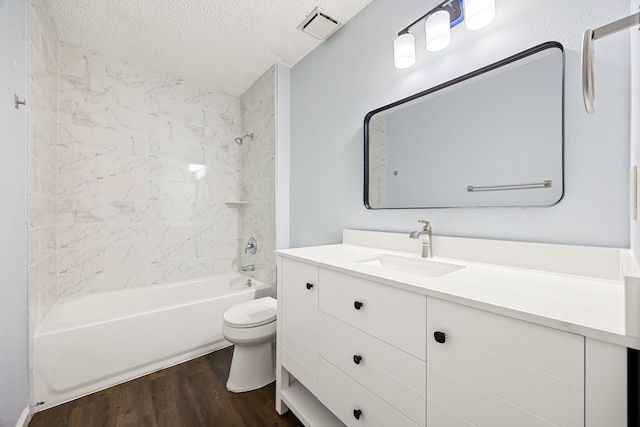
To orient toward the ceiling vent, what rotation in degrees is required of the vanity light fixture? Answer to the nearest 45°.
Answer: approximately 45° to its right

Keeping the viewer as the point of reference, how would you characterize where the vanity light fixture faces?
facing the viewer and to the left of the viewer

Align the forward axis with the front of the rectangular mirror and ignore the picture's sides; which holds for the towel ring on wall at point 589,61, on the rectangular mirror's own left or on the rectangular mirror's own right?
on the rectangular mirror's own left

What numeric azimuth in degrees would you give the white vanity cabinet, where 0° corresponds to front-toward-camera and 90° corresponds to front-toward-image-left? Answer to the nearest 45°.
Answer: approximately 45°

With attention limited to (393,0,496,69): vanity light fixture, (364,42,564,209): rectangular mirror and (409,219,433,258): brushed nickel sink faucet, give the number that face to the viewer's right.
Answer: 0

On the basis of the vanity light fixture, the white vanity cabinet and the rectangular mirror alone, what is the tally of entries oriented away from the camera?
0

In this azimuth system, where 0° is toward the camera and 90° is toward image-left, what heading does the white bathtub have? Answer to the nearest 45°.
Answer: approximately 315°
